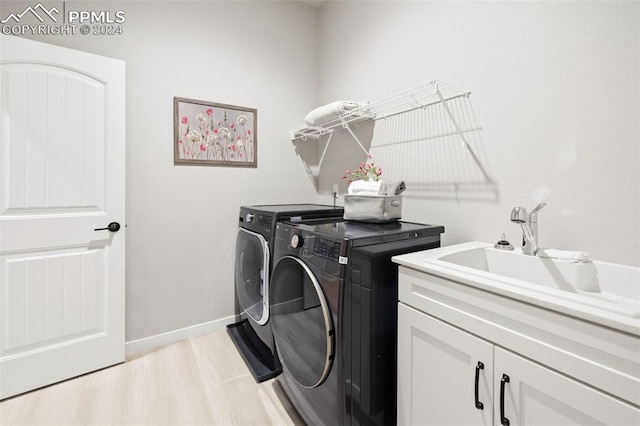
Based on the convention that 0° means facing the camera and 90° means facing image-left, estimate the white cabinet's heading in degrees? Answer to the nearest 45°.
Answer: approximately 45°

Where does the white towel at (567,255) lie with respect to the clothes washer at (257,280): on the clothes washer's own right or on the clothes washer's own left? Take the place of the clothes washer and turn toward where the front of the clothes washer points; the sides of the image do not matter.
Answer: on the clothes washer's own left

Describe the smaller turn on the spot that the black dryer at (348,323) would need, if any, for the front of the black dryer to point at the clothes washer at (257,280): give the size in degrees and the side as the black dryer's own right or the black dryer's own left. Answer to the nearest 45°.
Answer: approximately 90° to the black dryer's own right

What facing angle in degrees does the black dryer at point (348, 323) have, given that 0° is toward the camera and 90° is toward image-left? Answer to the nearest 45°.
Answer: approximately 45°

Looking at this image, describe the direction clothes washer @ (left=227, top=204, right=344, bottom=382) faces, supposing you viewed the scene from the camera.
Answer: facing the viewer and to the left of the viewer

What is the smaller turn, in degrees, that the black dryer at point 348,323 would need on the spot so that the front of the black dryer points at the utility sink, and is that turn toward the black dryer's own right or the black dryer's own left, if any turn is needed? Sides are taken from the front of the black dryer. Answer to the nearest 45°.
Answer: approximately 135° to the black dryer's own left

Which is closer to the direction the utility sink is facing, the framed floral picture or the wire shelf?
the framed floral picture
